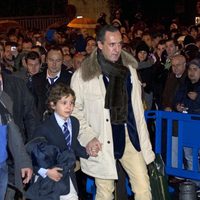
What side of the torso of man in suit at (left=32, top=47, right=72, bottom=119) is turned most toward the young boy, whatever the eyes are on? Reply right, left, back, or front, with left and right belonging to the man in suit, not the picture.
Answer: front

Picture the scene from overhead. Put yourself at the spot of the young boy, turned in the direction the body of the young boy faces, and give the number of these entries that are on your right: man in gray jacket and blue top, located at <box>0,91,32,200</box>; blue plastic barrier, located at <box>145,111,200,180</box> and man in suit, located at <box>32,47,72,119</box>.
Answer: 1

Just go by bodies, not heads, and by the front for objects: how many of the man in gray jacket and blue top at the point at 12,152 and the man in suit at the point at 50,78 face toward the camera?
2

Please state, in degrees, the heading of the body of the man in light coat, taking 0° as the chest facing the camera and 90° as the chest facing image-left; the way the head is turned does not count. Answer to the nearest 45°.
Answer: approximately 315°

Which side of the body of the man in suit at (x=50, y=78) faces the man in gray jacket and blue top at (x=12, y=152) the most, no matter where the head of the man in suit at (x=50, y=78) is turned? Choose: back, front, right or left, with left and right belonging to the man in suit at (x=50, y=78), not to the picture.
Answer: front

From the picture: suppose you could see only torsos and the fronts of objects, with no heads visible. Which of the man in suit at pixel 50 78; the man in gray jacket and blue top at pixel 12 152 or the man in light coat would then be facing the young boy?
the man in suit at pixel 50 78

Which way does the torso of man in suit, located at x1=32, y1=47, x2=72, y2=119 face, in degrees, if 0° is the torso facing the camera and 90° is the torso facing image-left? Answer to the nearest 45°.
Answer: approximately 0°
